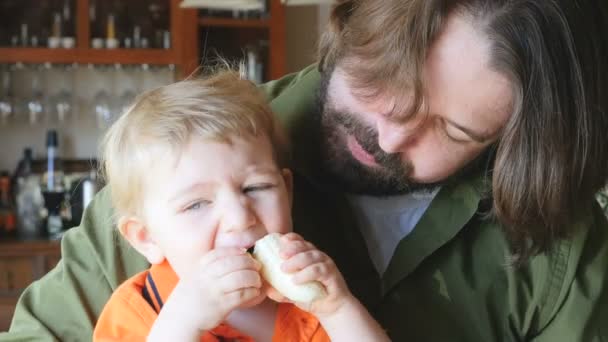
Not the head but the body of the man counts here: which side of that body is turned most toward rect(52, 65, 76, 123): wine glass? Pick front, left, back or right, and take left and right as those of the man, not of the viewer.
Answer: right

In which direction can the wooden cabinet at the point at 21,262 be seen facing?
toward the camera

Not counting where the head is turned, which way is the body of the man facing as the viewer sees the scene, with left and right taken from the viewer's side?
facing the viewer and to the left of the viewer

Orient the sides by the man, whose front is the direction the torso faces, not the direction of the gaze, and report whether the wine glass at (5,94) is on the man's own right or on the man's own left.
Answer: on the man's own right

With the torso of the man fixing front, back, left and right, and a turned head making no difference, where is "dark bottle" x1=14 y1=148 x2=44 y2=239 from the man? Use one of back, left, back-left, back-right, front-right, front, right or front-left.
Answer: right

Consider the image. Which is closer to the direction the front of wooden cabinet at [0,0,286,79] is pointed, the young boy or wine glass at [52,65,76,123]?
the young boy

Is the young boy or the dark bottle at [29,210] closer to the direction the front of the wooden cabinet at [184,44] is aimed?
the young boy

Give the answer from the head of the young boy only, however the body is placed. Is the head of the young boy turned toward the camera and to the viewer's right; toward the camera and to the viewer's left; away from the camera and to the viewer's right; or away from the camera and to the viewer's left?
toward the camera and to the viewer's right

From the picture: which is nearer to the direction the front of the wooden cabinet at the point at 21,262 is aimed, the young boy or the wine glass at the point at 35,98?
the young boy

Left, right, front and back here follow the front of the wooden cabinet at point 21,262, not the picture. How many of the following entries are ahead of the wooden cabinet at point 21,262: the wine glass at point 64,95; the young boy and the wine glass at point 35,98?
1

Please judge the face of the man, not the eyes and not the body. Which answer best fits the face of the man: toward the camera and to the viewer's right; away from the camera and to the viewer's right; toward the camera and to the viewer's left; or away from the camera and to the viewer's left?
toward the camera and to the viewer's left

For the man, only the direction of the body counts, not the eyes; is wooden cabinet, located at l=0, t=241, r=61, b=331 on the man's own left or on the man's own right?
on the man's own right

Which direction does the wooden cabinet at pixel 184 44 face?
toward the camera

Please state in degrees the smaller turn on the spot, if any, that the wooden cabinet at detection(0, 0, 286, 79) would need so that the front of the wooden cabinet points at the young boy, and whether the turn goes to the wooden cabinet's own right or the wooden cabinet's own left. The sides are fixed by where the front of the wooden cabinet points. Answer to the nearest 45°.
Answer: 0° — it already faces them

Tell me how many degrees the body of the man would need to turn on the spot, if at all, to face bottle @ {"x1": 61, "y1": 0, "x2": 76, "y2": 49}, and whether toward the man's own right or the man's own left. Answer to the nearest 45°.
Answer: approximately 90° to the man's own right
